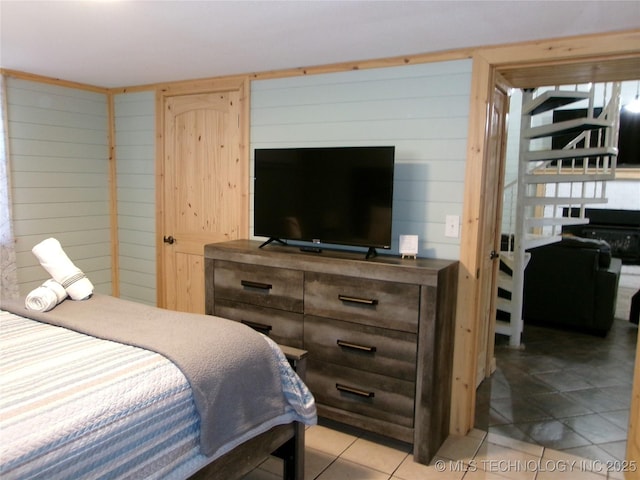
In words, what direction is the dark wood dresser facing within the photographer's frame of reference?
facing the viewer and to the left of the viewer

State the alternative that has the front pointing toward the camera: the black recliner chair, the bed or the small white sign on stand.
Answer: the small white sign on stand

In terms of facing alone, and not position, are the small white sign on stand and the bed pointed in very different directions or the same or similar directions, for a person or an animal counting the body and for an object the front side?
very different directions

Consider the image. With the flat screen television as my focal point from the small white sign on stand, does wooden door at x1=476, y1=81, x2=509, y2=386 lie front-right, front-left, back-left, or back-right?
back-right

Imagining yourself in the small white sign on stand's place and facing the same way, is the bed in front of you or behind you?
in front

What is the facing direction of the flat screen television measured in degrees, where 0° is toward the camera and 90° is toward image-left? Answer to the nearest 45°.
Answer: approximately 45°

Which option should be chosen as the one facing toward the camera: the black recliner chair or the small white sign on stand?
the small white sign on stand

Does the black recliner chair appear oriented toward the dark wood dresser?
no

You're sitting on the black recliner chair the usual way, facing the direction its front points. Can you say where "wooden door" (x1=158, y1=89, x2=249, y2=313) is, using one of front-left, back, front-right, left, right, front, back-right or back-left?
back

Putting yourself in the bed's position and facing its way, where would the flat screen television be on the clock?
The flat screen television is roughly at 12 o'clock from the bed.

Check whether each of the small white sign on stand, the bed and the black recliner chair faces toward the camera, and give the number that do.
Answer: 1

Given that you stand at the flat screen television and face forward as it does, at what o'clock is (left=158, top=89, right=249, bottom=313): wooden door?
The wooden door is roughly at 3 o'clock from the flat screen television.

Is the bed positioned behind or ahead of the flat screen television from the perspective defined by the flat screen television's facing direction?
ahead

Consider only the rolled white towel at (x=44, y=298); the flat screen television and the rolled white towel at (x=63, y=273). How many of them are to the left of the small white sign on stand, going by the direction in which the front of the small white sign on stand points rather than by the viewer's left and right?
0

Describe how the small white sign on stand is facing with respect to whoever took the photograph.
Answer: facing the viewer

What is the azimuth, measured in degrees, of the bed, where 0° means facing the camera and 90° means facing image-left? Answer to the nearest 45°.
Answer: approximately 225°
